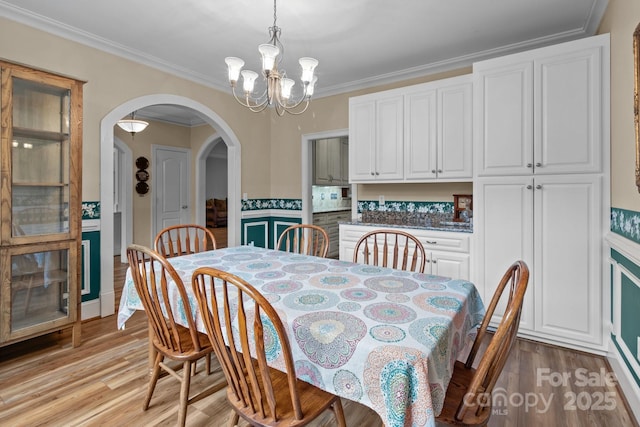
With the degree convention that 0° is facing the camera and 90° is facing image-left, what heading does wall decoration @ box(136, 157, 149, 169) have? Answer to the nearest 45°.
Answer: approximately 0°

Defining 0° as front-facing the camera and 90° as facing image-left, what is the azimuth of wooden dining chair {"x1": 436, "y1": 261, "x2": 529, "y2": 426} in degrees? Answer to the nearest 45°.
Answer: approximately 90°

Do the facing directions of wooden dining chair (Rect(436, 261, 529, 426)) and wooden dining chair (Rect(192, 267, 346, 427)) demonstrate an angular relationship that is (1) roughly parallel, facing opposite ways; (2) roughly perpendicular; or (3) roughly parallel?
roughly perpendicular

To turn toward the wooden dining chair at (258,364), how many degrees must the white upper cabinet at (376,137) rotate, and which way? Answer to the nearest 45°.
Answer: approximately 45° to its left

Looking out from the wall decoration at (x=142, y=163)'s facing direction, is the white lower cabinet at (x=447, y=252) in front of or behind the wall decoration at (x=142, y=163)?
in front

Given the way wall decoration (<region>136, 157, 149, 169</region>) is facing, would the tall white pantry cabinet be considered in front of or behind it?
in front

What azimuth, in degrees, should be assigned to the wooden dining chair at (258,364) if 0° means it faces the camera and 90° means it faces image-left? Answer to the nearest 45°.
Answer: approximately 225°

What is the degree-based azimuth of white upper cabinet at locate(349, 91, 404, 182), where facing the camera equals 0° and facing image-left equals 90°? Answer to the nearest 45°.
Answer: approximately 45°

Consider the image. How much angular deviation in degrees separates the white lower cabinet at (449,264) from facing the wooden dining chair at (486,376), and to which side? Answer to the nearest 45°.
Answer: approximately 45° to its left

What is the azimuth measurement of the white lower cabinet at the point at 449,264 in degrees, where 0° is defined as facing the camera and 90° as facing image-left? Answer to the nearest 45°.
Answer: approximately 45°
